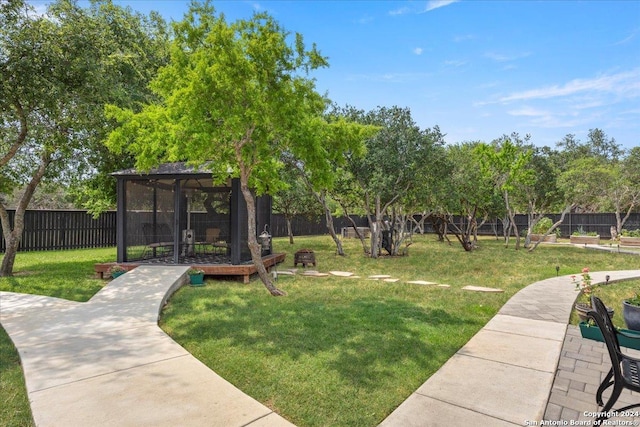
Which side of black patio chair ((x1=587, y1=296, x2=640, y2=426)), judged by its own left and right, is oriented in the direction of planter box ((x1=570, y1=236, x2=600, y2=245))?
left

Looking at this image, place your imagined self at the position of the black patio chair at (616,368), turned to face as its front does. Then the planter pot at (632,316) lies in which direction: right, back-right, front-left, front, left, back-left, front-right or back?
left

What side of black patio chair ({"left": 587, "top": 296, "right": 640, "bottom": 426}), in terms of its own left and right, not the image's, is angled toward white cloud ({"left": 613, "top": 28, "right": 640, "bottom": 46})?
left

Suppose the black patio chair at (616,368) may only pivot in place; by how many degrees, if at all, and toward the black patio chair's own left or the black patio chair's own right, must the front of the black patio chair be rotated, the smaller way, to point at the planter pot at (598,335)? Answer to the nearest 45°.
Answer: approximately 90° to the black patio chair's own left

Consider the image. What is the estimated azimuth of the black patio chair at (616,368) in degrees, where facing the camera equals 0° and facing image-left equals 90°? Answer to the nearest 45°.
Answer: approximately 270°

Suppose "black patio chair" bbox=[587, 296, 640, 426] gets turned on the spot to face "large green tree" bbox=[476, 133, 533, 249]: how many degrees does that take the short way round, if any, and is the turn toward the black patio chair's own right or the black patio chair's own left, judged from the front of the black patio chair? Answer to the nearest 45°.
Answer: approximately 90° to the black patio chair's own left

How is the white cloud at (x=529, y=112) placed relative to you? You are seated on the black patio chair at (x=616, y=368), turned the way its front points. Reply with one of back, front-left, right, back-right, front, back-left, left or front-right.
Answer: left

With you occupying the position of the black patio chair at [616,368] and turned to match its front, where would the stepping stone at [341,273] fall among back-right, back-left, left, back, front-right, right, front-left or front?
back-left

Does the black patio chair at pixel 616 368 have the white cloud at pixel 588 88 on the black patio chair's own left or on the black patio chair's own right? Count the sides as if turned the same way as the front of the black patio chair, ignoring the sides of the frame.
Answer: on the black patio chair's own left
